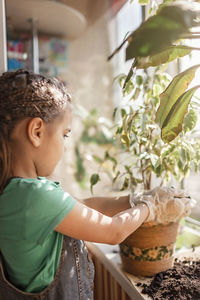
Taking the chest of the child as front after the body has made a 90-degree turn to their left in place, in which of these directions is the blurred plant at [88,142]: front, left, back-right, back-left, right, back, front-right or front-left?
front-right

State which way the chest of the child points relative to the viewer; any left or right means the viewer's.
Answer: facing away from the viewer and to the right of the viewer
